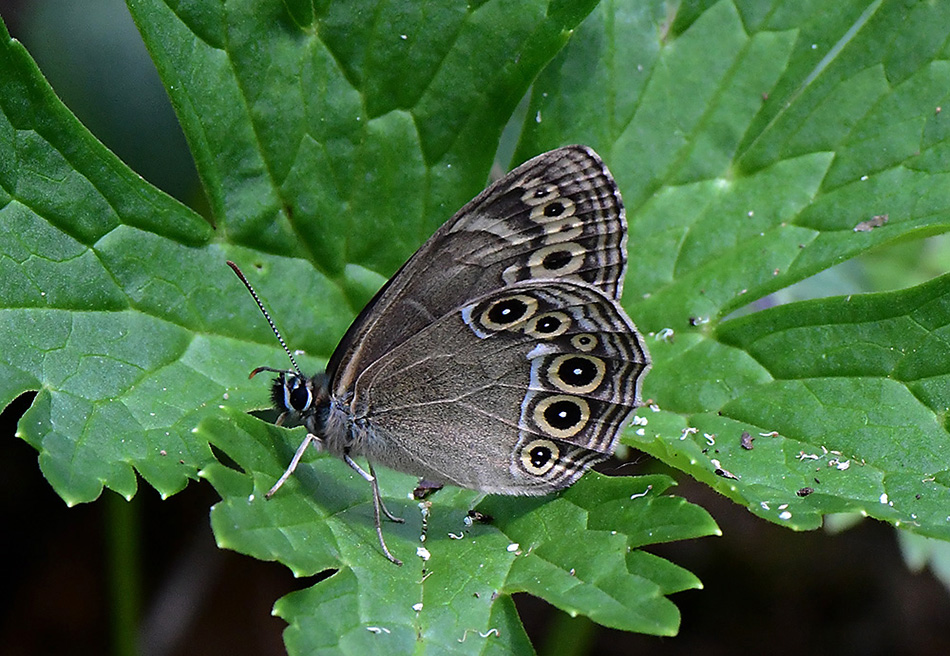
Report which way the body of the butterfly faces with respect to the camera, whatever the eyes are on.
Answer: to the viewer's left

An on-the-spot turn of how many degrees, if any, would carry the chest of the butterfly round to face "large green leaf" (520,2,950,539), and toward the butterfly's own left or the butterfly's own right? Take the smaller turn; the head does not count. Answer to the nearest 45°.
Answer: approximately 135° to the butterfly's own right

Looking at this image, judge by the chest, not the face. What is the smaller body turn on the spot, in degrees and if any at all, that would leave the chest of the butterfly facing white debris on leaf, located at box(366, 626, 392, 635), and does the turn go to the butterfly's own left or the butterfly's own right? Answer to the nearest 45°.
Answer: approximately 90° to the butterfly's own left

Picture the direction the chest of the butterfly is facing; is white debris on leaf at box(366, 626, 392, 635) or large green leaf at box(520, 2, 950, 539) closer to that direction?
the white debris on leaf
